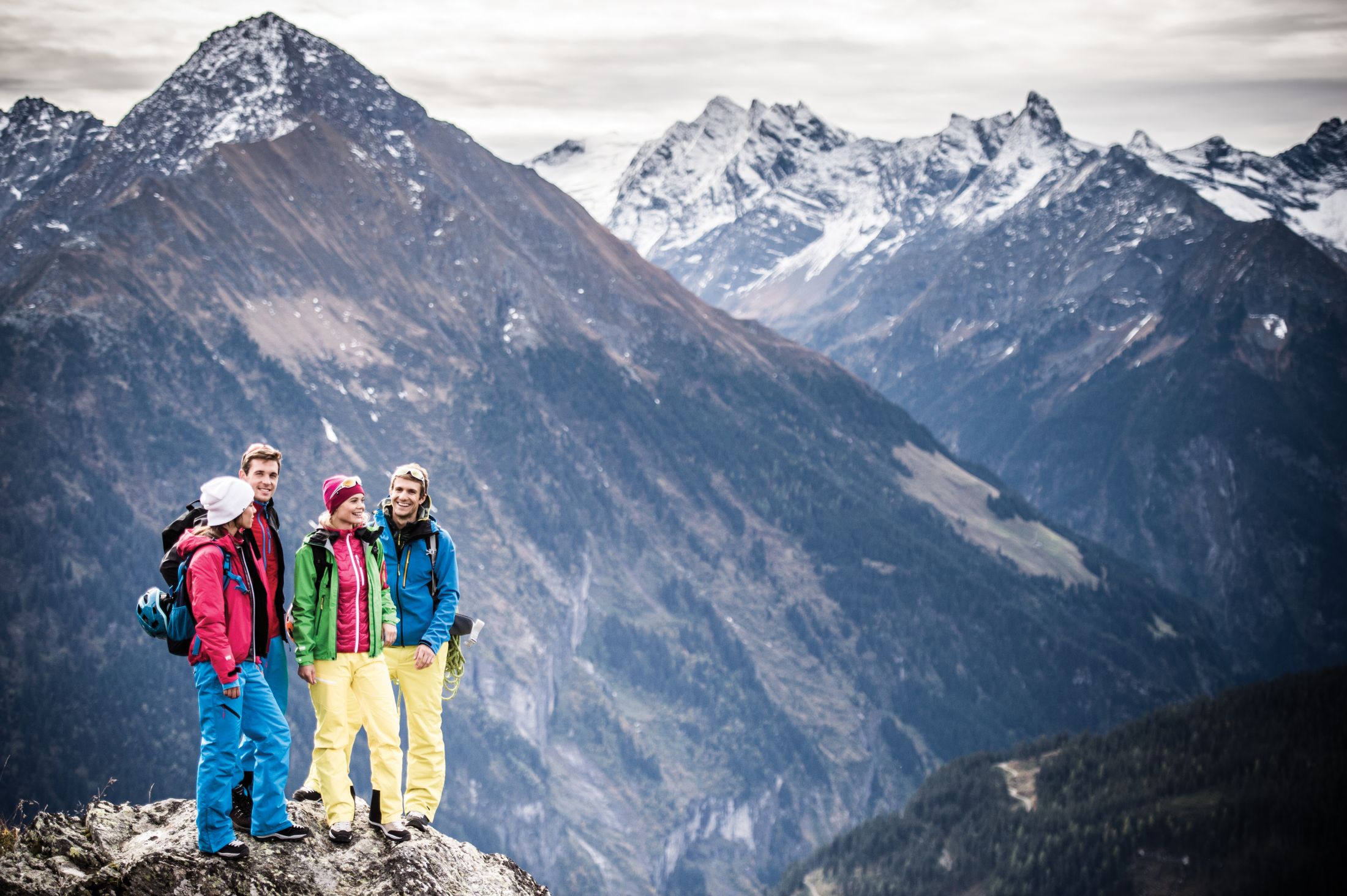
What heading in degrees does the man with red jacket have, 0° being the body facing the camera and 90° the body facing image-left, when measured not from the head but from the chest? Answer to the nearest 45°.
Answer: approximately 315°

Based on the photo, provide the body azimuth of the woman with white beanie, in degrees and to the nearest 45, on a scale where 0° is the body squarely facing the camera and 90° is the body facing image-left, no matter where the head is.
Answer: approximately 270°

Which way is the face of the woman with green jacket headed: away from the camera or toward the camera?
toward the camera

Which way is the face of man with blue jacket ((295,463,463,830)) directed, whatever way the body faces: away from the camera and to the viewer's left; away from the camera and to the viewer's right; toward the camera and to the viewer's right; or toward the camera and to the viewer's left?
toward the camera and to the viewer's left

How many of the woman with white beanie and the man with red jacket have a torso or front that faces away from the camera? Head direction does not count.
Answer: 0

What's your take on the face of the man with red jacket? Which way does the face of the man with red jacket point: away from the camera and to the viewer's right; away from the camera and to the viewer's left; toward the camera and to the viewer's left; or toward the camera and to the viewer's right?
toward the camera and to the viewer's right
